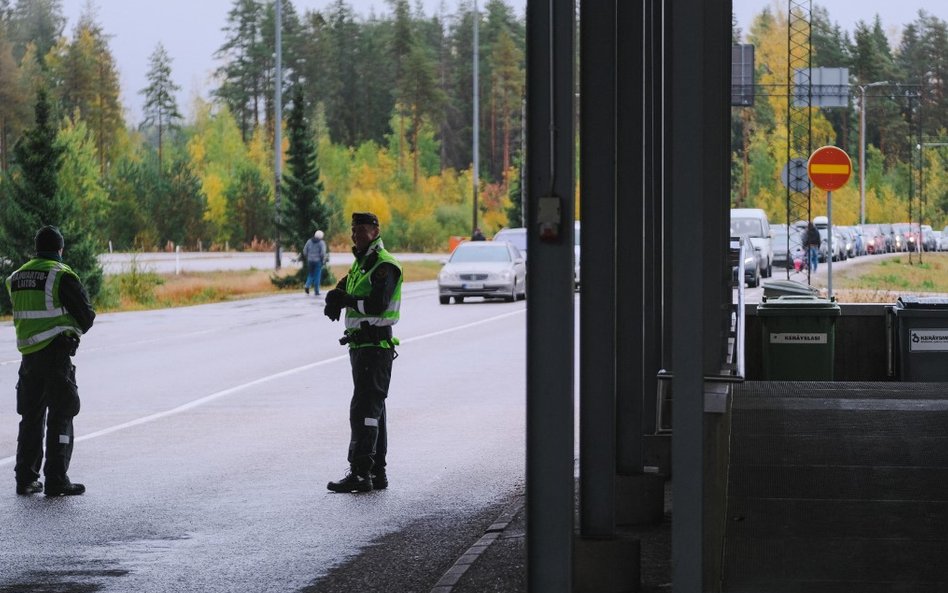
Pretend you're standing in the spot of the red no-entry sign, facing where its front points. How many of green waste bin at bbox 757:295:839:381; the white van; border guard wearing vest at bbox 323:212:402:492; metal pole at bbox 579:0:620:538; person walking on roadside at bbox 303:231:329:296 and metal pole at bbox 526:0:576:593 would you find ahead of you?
4

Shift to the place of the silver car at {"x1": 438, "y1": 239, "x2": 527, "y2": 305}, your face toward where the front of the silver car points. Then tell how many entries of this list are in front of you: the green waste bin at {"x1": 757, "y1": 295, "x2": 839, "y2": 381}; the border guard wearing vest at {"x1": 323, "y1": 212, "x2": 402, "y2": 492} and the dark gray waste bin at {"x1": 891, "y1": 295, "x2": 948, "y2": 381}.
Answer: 3

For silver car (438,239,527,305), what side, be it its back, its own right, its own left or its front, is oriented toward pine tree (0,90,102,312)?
right

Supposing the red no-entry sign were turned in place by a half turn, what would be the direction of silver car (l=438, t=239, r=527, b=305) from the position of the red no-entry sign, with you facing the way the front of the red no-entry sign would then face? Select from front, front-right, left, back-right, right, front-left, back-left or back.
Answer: front-left

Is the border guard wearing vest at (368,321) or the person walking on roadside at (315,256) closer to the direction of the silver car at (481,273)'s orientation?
the border guard wearing vest

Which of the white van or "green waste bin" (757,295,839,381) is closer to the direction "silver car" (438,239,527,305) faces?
the green waste bin

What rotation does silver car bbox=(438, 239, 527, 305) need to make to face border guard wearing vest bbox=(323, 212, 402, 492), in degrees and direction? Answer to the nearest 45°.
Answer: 0° — it already faces them

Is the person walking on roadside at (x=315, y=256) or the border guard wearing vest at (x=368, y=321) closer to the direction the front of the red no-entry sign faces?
the border guard wearing vest

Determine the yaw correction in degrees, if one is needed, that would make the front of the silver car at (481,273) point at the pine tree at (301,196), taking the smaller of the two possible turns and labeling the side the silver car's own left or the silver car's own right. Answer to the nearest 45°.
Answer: approximately 135° to the silver car's own right

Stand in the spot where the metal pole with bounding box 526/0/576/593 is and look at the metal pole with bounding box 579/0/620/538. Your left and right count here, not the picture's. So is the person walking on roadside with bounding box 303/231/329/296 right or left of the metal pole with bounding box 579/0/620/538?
left

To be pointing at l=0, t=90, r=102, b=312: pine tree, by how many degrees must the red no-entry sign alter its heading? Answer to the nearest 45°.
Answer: approximately 90° to its right

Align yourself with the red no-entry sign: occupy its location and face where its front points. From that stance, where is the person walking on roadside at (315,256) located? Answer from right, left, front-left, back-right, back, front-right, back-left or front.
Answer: back-right

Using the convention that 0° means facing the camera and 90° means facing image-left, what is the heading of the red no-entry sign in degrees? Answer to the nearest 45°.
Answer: approximately 0°

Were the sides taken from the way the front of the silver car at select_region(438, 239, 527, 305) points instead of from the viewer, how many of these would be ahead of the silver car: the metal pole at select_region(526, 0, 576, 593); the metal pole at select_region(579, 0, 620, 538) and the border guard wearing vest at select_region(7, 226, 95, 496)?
3
